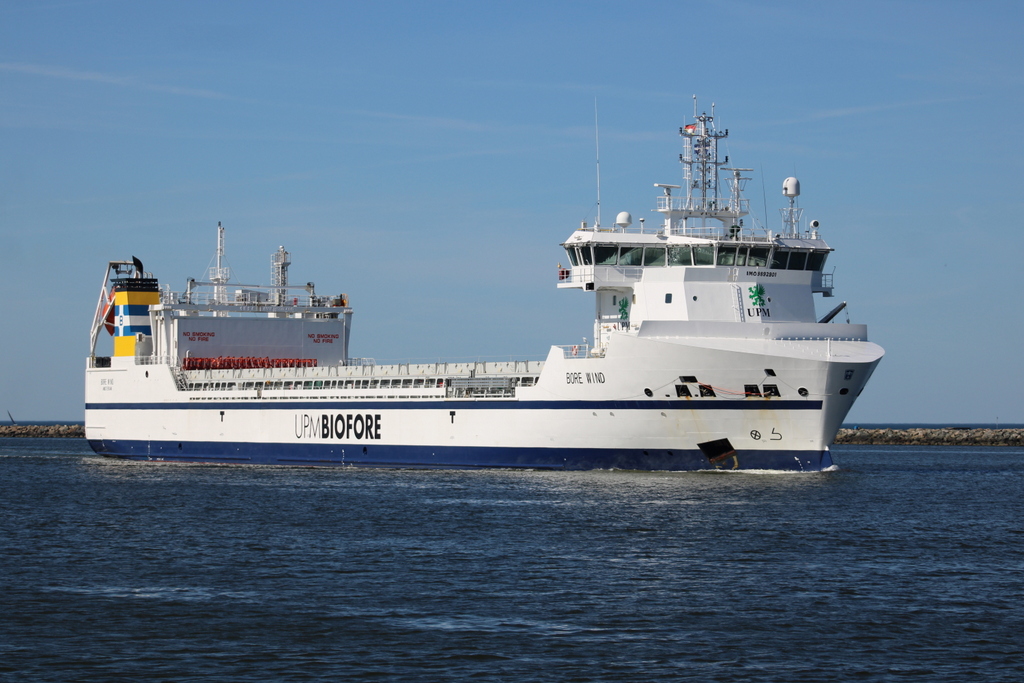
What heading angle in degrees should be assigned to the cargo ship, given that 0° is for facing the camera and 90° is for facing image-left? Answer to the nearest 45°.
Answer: approximately 315°
